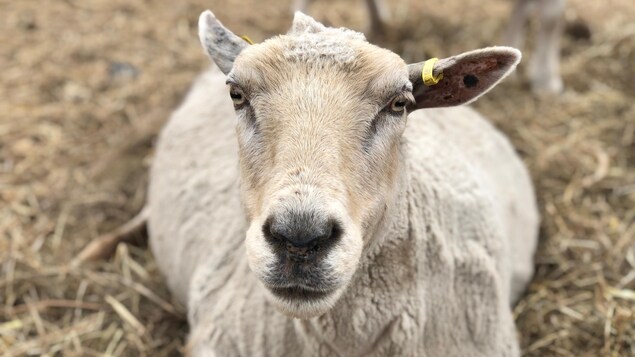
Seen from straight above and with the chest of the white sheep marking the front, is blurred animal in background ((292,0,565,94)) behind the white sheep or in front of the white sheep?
behind

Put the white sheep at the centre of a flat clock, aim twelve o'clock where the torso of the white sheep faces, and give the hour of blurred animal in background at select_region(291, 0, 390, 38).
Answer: The blurred animal in background is roughly at 6 o'clock from the white sheep.

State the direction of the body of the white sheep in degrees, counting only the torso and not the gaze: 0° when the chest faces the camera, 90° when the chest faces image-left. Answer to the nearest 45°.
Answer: approximately 0°
